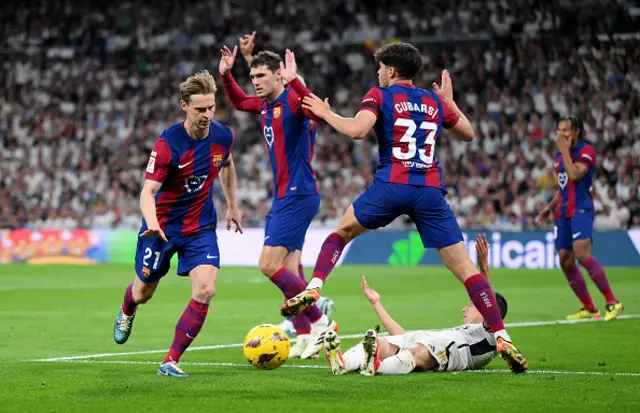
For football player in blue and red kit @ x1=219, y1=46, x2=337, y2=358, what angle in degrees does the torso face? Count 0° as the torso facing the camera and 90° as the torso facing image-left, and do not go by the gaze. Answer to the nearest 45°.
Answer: approximately 45°

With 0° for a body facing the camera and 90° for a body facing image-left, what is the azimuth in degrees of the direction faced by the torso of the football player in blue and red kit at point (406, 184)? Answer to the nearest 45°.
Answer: approximately 180°

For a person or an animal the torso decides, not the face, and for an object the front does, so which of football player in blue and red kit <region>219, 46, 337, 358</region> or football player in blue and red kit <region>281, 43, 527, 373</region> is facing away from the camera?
football player in blue and red kit <region>281, 43, 527, 373</region>

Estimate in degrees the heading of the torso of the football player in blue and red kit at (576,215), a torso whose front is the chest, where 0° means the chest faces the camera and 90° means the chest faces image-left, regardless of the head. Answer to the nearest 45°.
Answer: approximately 45°

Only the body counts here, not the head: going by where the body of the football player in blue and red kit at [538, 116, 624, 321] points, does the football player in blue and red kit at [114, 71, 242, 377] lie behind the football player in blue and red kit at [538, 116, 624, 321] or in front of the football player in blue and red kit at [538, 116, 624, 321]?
in front

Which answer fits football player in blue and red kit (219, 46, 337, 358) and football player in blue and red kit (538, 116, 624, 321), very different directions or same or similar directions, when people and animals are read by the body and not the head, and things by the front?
same or similar directions

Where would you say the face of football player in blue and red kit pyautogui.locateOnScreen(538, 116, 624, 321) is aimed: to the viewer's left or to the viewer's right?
to the viewer's left

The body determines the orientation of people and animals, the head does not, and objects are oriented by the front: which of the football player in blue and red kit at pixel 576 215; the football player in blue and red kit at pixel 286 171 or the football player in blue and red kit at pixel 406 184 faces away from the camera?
the football player in blue and red kit at pixel 406 184

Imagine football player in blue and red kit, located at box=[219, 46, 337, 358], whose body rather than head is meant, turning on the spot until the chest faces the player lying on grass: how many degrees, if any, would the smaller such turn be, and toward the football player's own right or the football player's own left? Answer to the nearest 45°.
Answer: approximately 90° to the football player's own left

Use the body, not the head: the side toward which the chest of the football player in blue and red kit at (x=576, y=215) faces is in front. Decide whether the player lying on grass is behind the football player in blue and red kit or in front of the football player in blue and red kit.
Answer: in front

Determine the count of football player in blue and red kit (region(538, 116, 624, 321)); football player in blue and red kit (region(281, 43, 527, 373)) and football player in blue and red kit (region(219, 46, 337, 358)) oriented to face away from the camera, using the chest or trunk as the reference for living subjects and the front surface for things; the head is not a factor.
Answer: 1

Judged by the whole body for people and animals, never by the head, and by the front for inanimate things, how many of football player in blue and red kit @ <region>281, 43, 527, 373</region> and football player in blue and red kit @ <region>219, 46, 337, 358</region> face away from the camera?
1

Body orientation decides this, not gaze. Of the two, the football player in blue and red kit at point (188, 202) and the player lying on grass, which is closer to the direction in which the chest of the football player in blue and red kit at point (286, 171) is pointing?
the football player in blue and red kit
